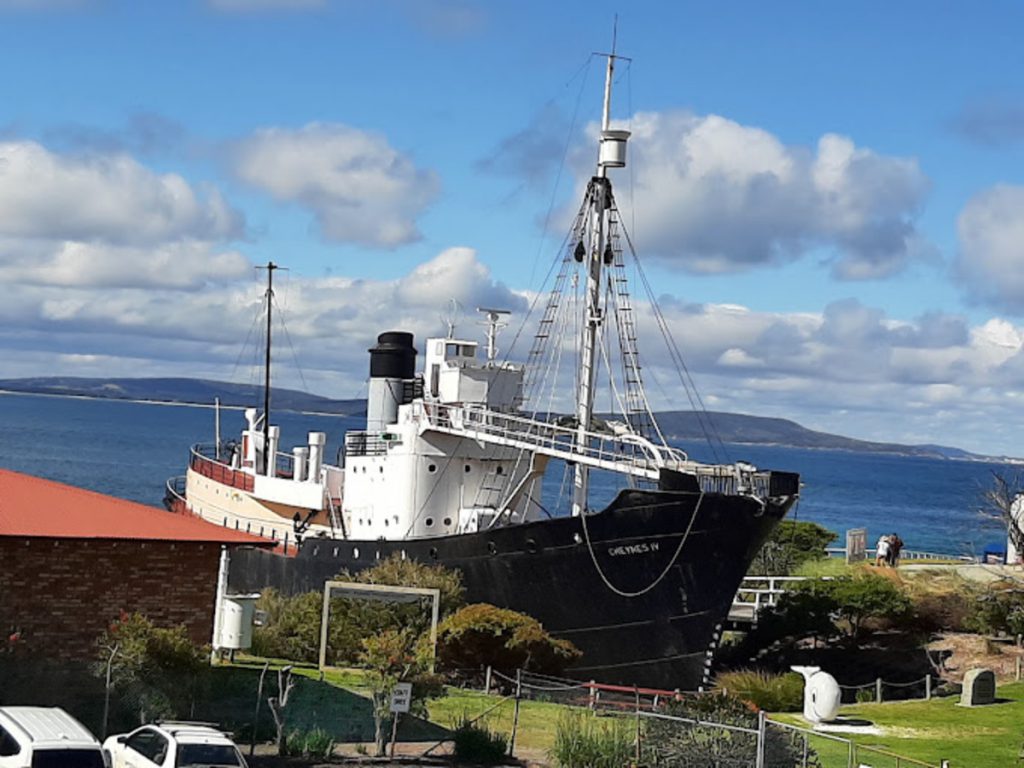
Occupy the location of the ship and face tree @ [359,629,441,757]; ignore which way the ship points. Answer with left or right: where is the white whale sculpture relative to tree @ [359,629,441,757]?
left

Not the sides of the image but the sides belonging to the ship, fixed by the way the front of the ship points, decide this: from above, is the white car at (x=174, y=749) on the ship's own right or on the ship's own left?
on the ship's own right

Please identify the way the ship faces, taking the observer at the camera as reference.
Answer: facing the viewer and to the right of the viewer

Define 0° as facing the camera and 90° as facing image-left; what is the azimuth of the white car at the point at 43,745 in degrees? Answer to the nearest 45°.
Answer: approximately 135°

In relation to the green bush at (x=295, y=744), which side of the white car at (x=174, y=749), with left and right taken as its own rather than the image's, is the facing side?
right

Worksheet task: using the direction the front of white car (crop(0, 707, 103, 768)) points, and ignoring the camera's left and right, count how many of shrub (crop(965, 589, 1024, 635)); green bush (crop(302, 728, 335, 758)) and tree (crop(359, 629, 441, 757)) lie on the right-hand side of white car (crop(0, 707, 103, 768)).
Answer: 3

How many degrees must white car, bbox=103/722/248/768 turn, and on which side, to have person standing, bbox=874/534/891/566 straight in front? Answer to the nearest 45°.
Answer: approximately 90° to its right

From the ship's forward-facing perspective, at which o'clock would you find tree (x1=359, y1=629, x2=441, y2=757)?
The tree is roughly at 2 o'clock from the ship.

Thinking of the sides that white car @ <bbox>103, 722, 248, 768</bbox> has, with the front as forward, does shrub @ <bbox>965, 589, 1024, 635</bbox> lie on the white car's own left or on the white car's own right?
on the white car's own right
